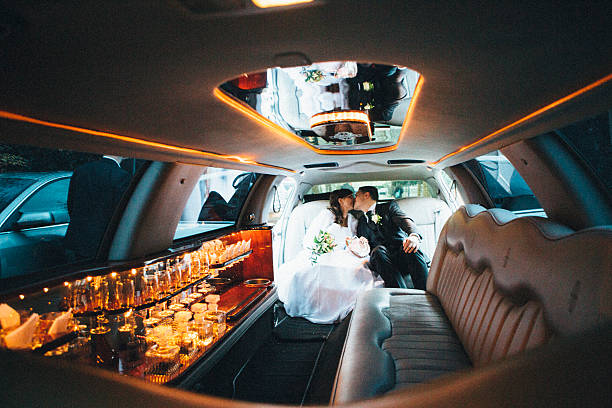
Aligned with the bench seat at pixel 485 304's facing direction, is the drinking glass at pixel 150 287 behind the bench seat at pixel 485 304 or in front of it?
in front

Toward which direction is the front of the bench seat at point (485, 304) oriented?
to the viewer's left

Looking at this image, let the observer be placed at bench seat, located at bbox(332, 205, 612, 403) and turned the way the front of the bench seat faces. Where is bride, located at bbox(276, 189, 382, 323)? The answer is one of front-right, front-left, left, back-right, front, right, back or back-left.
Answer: front-right

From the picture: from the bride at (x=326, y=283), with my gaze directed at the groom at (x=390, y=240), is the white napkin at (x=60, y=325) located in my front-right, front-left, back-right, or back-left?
back-right

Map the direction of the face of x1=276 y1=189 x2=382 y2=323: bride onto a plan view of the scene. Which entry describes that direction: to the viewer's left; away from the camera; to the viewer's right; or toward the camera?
to the viewer's right

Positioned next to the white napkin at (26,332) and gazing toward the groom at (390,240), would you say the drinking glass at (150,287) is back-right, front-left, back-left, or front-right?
front-left

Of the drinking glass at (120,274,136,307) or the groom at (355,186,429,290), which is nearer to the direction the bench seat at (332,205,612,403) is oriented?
the drinking glass

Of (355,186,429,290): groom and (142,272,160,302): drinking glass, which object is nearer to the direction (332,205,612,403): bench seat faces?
the drinking glass

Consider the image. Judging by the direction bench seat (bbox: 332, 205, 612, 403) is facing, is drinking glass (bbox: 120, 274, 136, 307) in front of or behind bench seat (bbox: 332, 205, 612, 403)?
in front

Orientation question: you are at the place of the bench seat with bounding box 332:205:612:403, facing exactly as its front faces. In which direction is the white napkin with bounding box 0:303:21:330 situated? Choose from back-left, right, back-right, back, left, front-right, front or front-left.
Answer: front-left

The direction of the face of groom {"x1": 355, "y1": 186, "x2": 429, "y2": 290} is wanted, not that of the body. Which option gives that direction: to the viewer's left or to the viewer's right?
to the viewer's left

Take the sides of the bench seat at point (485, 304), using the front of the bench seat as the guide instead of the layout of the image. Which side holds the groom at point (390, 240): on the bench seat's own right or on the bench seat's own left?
on the bench seat's own right

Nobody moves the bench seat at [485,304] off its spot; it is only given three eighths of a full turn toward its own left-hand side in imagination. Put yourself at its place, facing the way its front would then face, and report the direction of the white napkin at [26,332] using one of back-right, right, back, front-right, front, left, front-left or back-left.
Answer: right
